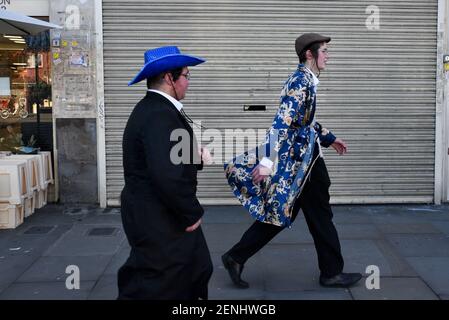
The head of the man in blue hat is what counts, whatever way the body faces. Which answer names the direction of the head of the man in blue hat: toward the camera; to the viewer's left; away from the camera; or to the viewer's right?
to the viewer's right

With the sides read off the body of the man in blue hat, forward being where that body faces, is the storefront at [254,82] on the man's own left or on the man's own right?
on the man's own left

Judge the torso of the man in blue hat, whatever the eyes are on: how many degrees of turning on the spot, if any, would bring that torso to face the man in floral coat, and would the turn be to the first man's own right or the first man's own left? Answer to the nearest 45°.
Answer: approximately 45° to the first man's own left

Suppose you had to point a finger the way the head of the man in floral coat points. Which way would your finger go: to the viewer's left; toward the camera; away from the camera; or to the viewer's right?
to the viewer's right

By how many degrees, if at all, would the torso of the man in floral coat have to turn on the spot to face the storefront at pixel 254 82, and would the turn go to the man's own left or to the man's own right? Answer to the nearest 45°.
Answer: approximately 90° to the man's own left

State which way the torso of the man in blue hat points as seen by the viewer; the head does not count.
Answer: to the viewer's right

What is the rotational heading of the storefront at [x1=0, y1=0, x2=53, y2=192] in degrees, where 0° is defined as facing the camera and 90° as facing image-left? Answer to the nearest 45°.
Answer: approximately 0°

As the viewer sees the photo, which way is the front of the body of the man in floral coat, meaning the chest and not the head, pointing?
to the viewer's right

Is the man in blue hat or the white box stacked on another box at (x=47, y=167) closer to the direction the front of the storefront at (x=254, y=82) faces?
the man in blue hat

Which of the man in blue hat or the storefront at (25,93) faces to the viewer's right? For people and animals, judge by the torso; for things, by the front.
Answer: the man in blue hat

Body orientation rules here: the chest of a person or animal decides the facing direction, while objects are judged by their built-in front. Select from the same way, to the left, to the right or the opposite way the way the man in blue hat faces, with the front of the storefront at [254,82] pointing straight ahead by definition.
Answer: to the left
